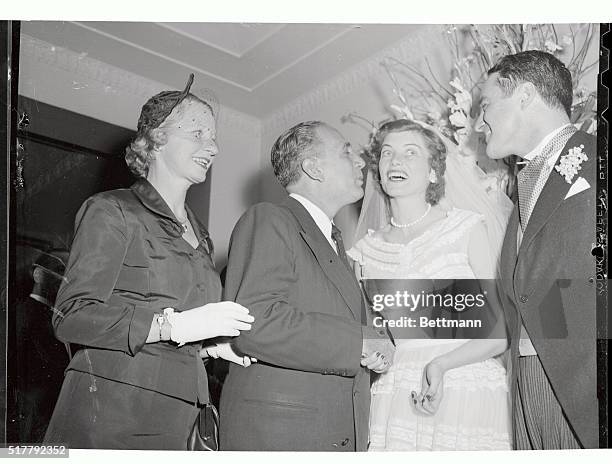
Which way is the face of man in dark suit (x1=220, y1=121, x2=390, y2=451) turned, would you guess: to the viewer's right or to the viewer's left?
to the viewer's right

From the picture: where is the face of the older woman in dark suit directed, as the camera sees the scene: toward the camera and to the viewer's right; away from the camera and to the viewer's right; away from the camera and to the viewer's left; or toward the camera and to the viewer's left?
toward the camera and to the viewer's right

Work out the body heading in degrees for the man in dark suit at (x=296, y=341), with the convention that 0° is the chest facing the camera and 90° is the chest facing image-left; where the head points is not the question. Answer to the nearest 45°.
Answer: approximately 270°

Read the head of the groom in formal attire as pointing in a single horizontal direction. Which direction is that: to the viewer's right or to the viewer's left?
to the viewer's left

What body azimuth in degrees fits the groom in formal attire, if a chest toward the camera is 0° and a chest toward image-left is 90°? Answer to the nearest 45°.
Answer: approximately 45°

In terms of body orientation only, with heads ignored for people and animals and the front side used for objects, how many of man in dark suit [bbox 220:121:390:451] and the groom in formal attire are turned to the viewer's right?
1
